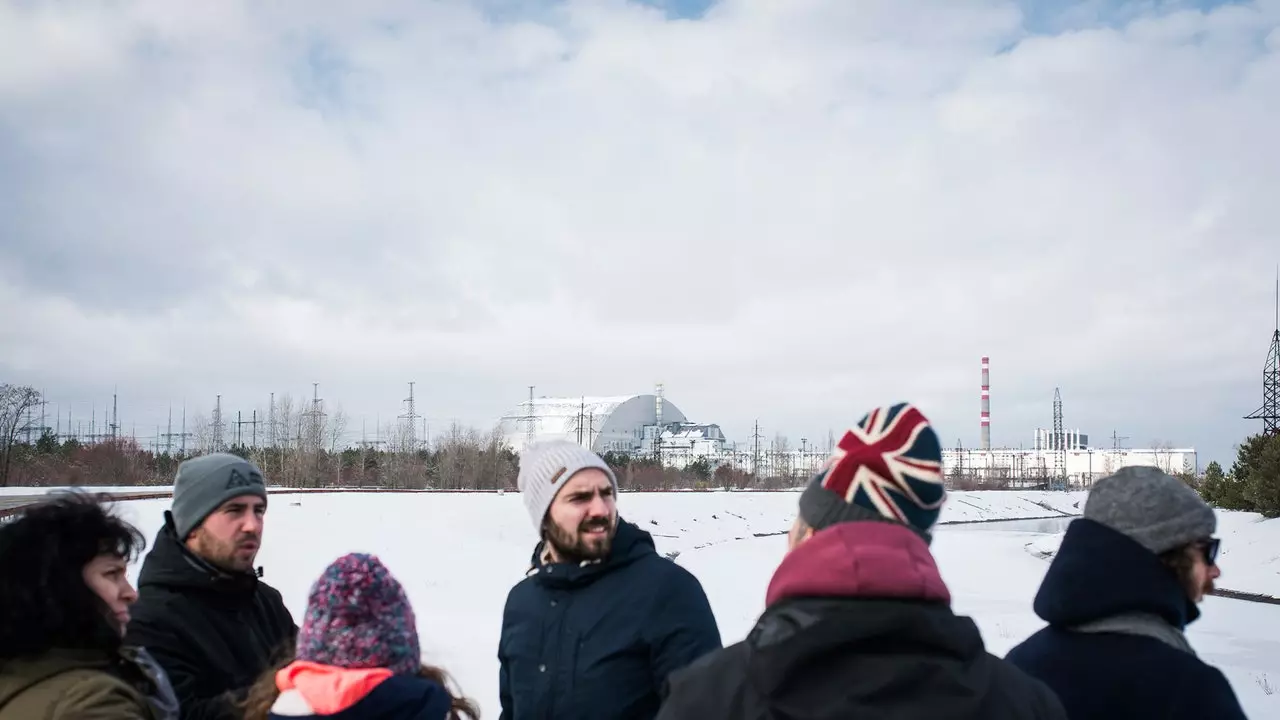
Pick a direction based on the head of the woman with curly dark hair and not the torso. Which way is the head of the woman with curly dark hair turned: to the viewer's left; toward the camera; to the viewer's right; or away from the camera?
to the viewer's right

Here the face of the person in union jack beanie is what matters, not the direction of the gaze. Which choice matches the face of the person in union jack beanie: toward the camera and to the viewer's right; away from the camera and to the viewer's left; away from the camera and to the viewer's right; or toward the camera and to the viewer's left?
away from the camera and to the viewer's left

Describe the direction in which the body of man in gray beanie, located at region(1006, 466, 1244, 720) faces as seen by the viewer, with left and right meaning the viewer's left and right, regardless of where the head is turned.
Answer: facing away from the viewer and to the right of the viewer

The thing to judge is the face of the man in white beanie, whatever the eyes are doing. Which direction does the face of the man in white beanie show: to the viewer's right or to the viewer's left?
to the viewer's right

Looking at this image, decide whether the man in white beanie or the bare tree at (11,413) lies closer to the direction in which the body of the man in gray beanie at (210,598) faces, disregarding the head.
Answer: the man in white beanie

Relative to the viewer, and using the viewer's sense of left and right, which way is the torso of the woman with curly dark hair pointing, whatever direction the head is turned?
facing to the right of the viewer

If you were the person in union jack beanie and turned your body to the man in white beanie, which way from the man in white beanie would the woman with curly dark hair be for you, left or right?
left

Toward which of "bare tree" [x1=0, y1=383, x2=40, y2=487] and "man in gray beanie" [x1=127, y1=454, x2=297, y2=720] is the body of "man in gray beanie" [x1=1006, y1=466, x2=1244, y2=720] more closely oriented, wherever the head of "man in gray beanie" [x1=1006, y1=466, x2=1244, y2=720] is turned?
the bare tree

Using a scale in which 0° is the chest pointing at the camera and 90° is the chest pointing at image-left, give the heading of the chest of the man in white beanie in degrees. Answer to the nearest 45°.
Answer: approximately 45°

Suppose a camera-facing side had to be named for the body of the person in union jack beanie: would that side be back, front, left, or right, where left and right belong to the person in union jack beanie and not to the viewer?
back

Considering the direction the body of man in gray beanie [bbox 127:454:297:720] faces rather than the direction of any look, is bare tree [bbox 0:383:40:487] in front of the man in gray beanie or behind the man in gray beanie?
behind
